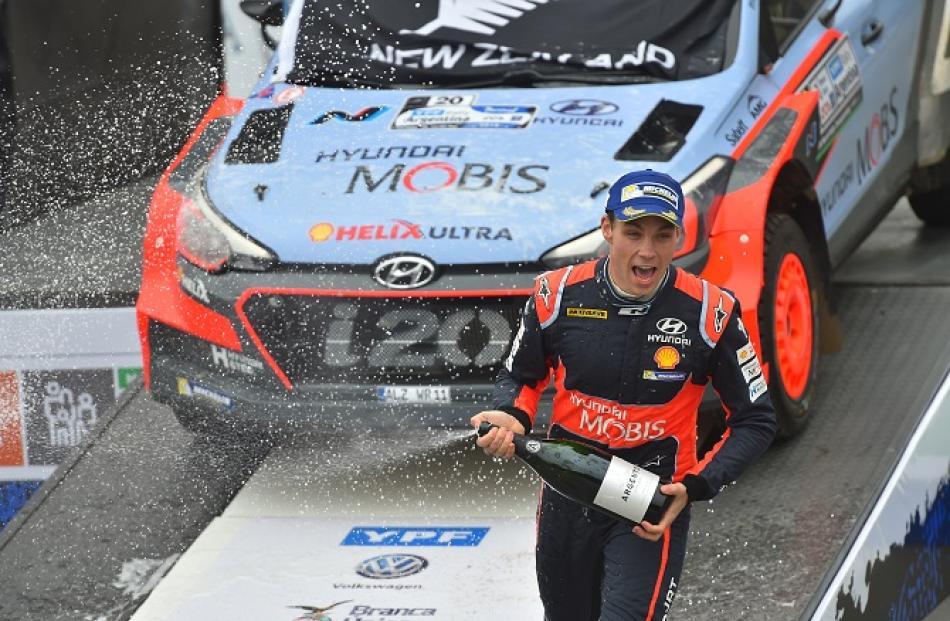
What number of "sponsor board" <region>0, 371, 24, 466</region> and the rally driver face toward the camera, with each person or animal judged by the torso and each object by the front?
2

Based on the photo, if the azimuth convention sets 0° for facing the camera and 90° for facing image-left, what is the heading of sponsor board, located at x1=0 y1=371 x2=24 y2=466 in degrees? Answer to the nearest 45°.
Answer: approximately 0°

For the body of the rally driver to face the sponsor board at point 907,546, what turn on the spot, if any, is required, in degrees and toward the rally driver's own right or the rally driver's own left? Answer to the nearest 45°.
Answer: approximately 135° to the rally driver's own left

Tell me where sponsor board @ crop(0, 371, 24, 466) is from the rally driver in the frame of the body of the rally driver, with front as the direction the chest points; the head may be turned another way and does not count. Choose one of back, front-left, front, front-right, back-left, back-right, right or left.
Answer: back-right

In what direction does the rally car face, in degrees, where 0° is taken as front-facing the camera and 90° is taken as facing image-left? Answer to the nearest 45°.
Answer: approximately 45°

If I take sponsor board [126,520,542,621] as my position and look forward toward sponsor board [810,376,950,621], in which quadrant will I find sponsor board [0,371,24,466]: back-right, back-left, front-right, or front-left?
back-left

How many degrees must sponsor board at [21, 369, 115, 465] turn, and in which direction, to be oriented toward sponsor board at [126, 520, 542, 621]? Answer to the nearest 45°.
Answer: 0° — it already faces it

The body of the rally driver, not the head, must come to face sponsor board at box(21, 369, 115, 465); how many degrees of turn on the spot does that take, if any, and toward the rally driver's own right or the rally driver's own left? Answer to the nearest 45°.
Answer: approximately 135° to the rally driver's own right

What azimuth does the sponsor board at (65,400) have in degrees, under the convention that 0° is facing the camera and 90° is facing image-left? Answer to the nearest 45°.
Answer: approximately 0°
